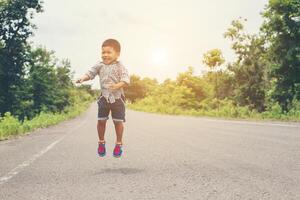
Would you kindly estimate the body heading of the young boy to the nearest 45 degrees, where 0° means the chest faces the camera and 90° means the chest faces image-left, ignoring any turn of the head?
approximately 0°

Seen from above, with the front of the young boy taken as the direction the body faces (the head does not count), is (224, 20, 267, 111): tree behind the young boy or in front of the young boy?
behind

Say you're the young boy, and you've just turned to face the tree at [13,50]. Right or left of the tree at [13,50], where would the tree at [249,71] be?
right

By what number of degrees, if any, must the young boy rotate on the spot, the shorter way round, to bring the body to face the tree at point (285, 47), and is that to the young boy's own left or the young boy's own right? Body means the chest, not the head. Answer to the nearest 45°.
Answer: approximately 135° to the young boy's own left

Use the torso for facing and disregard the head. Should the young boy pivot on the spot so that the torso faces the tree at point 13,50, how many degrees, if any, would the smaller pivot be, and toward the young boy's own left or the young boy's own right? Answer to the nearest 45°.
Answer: approximately 180°
